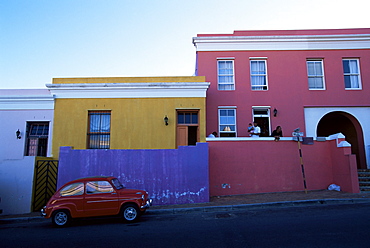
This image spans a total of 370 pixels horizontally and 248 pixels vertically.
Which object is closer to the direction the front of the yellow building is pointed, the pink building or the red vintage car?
the red vintage car

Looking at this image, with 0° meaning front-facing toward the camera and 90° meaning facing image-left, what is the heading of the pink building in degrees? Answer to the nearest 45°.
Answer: approximately 0°

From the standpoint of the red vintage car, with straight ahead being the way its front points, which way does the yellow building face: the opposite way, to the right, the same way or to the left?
to the right

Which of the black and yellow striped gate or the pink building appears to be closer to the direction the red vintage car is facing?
the pink building

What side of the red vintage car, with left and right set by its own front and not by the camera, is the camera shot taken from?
right

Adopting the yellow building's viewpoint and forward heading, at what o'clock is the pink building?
The pink building is roughly at 9 o'clock from the yellow building.

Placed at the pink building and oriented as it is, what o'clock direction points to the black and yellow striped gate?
The black and yellow striped gate is roughly at 2 o'clock from the pink building.

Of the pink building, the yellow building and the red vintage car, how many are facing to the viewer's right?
1

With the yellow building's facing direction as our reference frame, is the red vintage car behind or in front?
in front

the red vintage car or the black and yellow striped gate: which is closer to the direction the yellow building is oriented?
the red vintage car

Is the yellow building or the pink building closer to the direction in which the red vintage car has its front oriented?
the pink building

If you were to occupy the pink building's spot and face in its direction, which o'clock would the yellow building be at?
The yellow building is roughly at 2 o'clock from the pink building.

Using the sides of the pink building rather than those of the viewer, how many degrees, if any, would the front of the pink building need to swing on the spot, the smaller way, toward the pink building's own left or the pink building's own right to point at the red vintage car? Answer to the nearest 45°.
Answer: approximately 45° to the pink building's own right

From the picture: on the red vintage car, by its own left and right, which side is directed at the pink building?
front
